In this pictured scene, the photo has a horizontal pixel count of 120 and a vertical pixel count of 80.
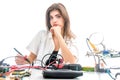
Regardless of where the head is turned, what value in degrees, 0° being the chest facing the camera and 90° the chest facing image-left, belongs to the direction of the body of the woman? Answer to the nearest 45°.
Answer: approximately 0°

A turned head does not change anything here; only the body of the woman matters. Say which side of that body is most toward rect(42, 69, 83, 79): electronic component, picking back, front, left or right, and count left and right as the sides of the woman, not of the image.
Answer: front
